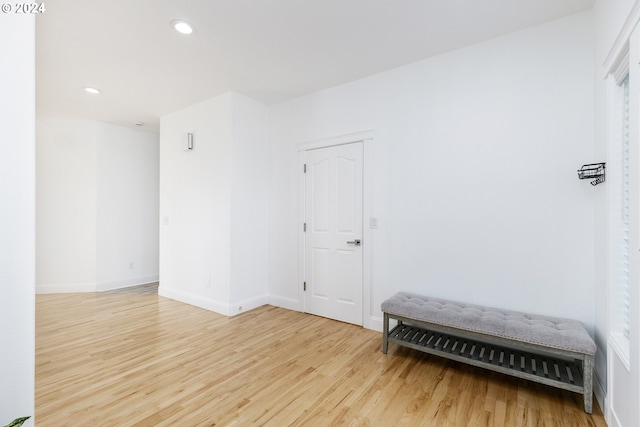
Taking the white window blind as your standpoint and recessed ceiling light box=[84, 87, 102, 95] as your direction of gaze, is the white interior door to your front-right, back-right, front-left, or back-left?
front-right

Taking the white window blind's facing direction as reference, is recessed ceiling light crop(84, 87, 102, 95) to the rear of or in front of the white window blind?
in front

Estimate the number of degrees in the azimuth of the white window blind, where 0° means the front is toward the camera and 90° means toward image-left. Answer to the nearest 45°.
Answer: approximately 90°

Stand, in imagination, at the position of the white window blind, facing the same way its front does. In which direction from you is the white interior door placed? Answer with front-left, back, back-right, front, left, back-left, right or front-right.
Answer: front
